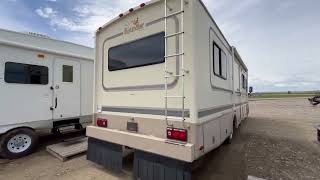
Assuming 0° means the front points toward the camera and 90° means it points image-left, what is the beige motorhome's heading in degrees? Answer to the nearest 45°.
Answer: approximately 225°

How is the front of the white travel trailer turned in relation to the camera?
facing away from the viewer and to the right of the viewer

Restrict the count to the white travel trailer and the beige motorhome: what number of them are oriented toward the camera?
0

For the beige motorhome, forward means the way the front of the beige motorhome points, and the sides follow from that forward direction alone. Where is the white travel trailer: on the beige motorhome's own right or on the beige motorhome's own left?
on the beige motorhome's own left
